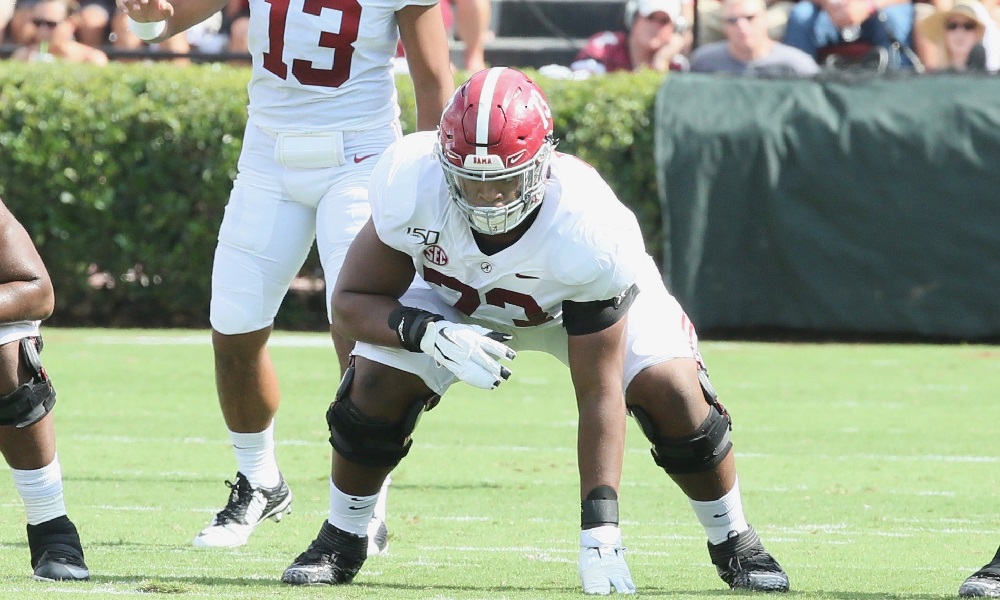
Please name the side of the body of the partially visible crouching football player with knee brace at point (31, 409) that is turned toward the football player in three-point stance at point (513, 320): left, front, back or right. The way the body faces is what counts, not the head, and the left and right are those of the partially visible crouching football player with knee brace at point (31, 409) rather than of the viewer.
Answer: left

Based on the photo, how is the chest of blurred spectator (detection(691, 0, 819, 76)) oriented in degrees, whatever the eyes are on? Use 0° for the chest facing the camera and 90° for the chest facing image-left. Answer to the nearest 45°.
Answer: approximately 0°

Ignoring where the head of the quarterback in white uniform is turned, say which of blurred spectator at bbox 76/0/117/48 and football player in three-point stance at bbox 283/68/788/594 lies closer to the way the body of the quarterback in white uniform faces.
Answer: the football player in three-point stance

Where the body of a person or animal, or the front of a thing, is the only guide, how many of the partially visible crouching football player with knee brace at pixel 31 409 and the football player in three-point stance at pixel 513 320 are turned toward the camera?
2

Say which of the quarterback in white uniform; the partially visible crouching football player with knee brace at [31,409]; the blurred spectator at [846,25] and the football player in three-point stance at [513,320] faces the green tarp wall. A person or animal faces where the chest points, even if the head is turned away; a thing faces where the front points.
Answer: the blurred spectator

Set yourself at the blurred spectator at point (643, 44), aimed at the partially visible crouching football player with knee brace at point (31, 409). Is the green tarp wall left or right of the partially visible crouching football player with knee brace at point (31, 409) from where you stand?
left

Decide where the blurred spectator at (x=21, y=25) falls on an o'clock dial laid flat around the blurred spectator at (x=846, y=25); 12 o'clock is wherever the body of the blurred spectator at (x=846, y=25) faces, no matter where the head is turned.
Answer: the blurred spectator at (x=21, y=25) is roughly at 3 o'clock from the blurred spectator at (x=846, y=25).

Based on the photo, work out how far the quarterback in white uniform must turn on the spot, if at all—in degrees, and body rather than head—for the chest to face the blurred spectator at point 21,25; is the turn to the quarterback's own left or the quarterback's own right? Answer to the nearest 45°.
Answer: approximately 180°
